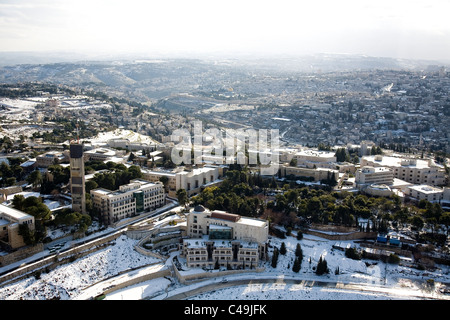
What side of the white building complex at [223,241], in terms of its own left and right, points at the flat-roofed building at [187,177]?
back

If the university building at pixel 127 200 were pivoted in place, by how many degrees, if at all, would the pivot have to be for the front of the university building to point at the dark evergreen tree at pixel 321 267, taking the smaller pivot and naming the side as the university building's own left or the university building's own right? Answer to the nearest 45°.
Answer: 0° — it already faces it

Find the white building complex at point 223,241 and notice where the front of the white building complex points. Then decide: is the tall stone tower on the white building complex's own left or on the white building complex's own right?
on the white building complex's own right

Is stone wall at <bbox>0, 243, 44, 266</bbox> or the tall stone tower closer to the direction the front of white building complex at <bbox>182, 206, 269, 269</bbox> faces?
the stone wall

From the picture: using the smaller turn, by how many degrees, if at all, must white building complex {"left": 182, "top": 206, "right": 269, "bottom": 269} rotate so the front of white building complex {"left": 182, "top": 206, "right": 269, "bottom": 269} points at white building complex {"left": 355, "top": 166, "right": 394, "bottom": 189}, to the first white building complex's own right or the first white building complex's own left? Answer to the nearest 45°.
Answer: approximately 135° to the first white building complex's own left

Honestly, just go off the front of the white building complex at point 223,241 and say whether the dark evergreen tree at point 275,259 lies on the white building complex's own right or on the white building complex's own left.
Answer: on the white building complex's own left

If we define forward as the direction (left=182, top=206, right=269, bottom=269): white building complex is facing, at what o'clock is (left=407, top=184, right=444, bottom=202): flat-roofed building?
The flat-roofed building is roughly at 8 o'clock from the white building complex.

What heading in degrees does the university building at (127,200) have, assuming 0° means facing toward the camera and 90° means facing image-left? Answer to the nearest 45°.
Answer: approximately 315°

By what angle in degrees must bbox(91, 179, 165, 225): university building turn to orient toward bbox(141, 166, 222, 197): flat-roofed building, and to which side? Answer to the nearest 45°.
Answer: approximately 90° to its left

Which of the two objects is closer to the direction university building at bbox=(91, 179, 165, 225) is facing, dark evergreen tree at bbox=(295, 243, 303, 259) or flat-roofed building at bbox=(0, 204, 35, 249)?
the dark evergreen tree
